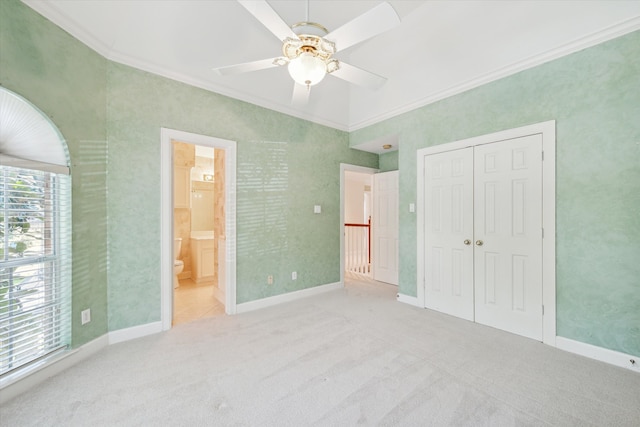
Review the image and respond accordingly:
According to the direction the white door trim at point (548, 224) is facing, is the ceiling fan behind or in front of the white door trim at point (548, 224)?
in front

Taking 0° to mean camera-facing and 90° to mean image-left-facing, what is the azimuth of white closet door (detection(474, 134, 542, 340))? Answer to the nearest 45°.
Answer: approximately 45°

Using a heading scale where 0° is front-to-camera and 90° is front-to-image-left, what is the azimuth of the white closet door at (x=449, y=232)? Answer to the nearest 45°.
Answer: approximately 45°

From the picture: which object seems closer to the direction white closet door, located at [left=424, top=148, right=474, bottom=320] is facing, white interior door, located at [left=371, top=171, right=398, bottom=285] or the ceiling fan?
the ceiling fan

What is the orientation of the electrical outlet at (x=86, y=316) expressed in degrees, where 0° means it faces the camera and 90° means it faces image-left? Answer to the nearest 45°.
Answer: approximately 315°

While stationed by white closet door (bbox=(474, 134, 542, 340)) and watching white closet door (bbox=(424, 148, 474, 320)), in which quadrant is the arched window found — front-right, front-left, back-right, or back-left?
front-left

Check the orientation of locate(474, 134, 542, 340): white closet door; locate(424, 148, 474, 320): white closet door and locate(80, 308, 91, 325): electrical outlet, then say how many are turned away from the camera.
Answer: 0

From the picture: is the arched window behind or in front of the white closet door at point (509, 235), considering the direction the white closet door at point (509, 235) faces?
in front

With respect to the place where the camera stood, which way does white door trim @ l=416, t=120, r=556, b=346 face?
facing the viewer and to the left of the viewer

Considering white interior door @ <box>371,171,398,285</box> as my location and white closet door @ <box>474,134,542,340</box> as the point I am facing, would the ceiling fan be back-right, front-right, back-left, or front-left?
front-right

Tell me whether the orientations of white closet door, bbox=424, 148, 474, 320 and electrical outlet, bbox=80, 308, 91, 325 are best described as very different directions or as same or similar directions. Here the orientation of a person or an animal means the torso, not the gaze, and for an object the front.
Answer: very different directions

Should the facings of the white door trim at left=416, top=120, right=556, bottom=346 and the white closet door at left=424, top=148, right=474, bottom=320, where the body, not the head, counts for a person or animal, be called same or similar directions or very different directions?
same or similar directions

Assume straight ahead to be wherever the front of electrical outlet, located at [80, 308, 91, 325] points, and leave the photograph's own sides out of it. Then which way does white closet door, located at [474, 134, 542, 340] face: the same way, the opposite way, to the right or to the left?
the opposite way

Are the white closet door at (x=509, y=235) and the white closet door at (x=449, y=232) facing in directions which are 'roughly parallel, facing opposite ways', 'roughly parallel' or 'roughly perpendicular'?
roughly parallel

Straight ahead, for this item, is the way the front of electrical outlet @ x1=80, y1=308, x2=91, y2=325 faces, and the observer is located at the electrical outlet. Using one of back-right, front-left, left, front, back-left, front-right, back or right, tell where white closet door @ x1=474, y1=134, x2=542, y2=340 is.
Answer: front

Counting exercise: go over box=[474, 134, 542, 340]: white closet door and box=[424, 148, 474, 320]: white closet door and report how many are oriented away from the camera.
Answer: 0

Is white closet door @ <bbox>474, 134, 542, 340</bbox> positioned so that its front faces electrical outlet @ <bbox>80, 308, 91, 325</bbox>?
yes
